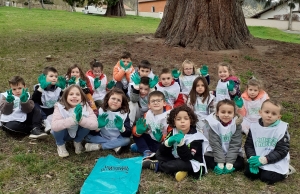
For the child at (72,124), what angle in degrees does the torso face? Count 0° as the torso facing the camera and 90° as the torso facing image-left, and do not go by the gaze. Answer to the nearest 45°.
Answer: approximately 0°

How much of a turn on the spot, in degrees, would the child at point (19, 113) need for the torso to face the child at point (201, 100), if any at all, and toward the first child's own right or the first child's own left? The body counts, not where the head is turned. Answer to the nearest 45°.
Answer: approximately 90° to the first child's own left

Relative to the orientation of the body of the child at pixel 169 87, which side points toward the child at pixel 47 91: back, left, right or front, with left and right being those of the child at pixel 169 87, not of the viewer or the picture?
right

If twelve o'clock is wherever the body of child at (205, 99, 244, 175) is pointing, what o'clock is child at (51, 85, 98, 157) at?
child at (51, 85, 98, 157) is roughly at 3 o'clock from child at (205, 99, 244, 175).

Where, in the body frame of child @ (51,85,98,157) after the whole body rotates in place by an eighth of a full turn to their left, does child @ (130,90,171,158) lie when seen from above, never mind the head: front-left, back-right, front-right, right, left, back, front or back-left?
front-left

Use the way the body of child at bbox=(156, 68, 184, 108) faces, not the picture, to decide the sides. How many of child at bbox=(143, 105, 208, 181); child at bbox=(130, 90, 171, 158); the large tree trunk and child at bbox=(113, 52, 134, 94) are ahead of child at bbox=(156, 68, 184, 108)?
2

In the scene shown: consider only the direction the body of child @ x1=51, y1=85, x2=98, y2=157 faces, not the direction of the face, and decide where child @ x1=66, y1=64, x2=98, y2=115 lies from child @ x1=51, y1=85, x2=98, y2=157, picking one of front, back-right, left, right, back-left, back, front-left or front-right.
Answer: back
